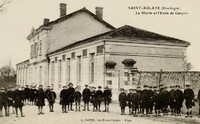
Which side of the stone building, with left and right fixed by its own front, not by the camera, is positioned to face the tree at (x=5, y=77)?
right

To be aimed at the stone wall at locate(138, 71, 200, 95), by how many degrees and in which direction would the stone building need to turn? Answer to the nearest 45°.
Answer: approximately 90° to its left

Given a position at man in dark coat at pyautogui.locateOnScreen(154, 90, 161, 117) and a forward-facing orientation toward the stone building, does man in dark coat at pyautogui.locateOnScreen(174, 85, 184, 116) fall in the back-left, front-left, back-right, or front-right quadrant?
back-right

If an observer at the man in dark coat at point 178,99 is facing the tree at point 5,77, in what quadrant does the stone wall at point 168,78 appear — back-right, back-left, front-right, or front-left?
front-right

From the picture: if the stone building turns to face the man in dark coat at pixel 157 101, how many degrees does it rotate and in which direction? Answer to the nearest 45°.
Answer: approximately 45° to its left

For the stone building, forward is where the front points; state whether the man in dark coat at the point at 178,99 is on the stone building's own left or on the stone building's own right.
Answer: on the stone building's own left

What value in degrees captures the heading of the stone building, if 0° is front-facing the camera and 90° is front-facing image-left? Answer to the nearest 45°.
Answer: approximately 45°
